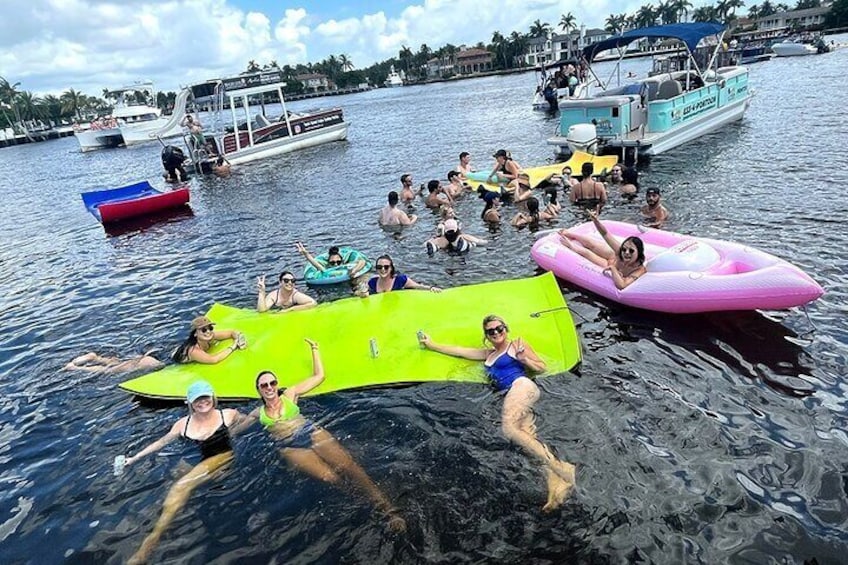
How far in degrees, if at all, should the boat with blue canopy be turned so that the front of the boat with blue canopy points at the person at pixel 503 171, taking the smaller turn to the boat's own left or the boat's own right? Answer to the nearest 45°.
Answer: approximately 180°

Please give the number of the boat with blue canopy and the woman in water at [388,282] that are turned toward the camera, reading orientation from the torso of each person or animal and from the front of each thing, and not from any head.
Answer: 1

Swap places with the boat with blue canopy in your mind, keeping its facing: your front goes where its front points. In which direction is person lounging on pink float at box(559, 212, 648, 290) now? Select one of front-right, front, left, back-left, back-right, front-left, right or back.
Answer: back-right

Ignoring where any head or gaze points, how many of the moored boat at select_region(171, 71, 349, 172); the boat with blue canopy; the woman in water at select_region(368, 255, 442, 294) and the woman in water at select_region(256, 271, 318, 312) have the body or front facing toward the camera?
2

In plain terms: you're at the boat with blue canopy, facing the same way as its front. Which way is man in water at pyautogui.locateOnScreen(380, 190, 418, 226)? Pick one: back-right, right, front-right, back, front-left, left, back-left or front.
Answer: back

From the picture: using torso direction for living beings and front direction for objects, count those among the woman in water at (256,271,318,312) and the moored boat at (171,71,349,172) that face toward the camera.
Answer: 1

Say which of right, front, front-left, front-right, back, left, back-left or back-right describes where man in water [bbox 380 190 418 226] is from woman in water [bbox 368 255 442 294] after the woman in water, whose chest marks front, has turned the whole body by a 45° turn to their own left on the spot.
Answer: back-left

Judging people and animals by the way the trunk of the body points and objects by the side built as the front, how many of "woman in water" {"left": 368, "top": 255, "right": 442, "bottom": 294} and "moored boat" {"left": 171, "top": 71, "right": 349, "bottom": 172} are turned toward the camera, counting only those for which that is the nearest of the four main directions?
1

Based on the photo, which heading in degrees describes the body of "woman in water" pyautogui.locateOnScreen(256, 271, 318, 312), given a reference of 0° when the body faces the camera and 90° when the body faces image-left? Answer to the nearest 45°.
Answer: approximately 0°

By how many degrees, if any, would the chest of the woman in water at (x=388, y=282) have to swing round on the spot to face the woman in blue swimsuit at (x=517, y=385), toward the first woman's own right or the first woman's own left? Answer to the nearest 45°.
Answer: approximately 45° to the first woman's own left

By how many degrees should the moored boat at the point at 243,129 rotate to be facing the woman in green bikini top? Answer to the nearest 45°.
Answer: approximately 135° to its right

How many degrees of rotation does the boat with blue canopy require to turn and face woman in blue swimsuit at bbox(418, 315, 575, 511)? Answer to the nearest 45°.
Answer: approximately 135° to its right

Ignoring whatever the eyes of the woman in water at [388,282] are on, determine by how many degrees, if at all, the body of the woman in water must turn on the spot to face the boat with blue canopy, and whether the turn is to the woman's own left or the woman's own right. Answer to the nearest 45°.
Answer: approximately 135° to the woman's own left

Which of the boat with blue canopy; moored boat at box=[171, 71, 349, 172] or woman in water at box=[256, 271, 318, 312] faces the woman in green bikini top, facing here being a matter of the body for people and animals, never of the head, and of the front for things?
the woman in water
